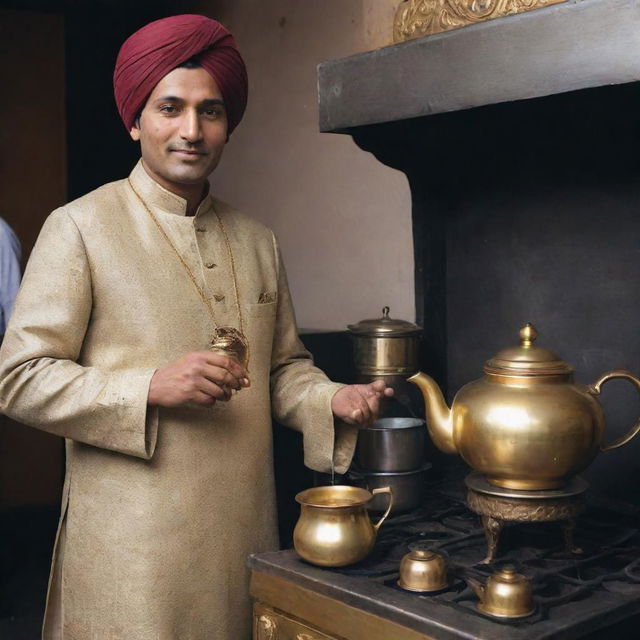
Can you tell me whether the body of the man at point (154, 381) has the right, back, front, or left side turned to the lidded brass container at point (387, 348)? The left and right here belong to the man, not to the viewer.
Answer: left

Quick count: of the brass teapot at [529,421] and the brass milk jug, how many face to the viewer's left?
2

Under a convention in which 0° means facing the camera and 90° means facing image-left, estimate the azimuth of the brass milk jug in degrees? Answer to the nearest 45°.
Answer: approximately 90°

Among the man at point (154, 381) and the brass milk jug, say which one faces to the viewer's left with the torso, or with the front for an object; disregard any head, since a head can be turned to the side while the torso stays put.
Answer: the brass milk jug

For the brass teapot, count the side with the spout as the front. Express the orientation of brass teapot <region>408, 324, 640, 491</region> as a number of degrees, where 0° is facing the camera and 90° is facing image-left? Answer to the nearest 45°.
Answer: approximately 90°
